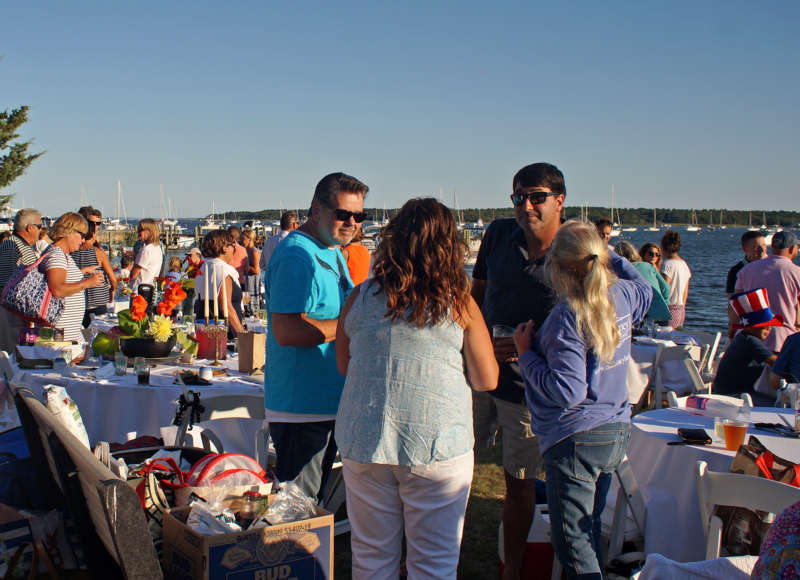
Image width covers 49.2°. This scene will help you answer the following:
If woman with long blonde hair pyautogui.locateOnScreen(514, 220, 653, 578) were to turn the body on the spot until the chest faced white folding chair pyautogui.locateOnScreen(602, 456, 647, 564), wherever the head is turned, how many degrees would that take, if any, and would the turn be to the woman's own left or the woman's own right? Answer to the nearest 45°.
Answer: approximately 45° to the woman's own right

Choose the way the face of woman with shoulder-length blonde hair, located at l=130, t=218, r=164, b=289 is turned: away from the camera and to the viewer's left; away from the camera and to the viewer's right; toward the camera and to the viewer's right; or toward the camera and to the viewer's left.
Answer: toward the camera and to the viewer's left

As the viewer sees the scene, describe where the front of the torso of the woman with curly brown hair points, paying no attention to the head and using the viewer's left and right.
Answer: facing away from the viewer

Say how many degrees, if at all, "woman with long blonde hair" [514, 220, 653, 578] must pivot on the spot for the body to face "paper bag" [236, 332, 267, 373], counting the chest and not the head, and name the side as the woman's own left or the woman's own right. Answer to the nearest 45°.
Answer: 0° — they already face it

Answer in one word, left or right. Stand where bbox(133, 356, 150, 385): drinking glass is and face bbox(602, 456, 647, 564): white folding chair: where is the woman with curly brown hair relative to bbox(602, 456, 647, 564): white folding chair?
right

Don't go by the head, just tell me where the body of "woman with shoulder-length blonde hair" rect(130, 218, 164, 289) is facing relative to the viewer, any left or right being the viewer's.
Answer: facing to the left of the viewer

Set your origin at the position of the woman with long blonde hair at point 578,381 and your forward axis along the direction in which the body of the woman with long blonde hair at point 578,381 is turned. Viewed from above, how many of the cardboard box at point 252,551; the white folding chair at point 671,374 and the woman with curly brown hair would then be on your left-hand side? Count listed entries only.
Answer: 2

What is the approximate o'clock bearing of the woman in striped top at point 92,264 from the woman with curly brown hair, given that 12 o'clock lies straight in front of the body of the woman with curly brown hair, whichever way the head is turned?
The woman in striped top is roughly at 11 o'clock from the woman with curly brown hair.

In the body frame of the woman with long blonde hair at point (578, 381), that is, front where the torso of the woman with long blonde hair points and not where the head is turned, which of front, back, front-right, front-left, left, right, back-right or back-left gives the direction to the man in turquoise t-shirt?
front-left

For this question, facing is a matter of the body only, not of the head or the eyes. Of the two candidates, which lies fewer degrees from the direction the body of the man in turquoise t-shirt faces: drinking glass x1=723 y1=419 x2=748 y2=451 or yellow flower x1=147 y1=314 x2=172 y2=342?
the drinking glass

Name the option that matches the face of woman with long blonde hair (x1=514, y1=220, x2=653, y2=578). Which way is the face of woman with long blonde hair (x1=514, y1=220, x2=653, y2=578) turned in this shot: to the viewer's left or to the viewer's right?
to the viewer's left

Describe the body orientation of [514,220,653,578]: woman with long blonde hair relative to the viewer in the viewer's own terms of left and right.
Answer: facing away from the viewer and to the left of the viewer

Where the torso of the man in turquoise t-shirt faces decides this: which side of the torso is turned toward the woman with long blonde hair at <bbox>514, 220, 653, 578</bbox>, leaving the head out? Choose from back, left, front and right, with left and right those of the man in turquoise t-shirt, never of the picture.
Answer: front

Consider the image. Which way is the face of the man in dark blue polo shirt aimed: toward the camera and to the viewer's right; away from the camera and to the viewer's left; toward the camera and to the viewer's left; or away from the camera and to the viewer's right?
toward the camera and to the viewer's left

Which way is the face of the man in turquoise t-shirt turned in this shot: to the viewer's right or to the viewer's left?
to the viewer's right

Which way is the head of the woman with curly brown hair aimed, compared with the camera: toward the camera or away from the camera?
away from the camera

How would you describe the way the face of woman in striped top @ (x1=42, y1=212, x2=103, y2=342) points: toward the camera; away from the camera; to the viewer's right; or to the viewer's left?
to the viewer's right

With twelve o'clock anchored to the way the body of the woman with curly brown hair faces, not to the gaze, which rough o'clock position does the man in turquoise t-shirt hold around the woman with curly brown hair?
The man in turquoise t-shirt is roughly at 11 o'clock from the woman with curly brown hair.

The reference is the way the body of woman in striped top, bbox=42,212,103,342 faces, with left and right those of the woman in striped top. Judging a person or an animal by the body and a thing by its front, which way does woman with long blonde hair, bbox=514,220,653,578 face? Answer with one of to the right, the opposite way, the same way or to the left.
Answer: to the left

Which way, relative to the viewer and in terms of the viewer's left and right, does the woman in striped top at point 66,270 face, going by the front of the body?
facing to the right of the viewer
